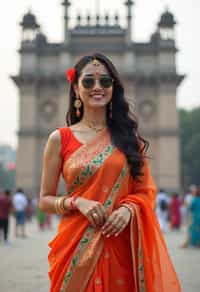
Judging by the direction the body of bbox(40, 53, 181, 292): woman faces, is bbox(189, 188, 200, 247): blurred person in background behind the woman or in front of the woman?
behind

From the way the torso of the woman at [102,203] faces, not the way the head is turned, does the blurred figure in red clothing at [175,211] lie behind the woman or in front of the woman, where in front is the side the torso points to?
behind

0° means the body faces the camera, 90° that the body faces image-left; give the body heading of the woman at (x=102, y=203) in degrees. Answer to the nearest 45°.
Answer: approximately 0°

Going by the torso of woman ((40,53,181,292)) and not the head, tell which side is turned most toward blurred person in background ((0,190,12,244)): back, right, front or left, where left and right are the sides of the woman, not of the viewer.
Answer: back

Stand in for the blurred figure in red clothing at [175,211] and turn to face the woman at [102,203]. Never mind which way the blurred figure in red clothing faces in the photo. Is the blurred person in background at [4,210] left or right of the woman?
right
